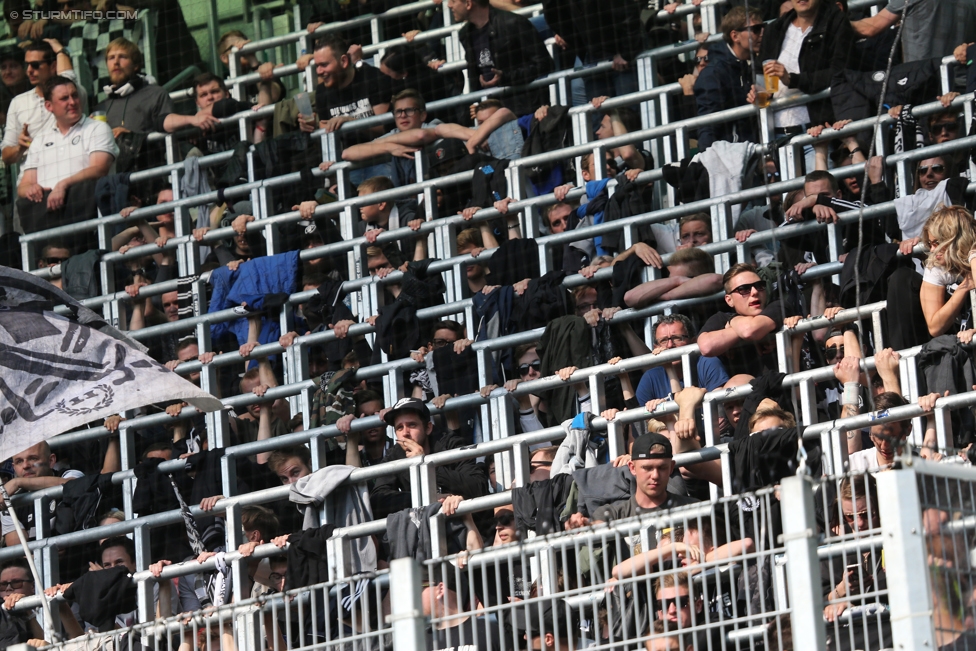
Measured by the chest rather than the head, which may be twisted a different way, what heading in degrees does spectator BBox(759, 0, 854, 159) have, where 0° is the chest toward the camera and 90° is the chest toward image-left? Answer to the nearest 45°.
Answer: approximately 45°

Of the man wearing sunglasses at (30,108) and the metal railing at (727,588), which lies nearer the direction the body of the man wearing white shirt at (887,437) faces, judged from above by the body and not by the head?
the metal railing

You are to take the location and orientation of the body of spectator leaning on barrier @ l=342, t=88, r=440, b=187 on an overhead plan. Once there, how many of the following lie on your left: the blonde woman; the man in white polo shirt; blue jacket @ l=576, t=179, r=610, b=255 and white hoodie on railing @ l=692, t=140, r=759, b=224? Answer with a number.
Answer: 3

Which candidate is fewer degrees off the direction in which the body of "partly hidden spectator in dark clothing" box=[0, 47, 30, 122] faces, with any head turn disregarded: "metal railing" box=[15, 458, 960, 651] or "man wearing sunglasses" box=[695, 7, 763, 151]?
the metal railing

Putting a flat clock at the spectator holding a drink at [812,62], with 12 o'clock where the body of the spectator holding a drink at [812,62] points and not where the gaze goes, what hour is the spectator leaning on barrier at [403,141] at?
the spectator leaning on barrier at [403,141] is roughly at 2 o'clock from the spectator holding a drink at [812,62].

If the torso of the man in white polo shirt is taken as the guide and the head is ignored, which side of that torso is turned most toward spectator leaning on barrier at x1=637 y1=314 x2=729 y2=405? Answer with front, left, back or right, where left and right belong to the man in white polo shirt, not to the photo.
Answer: left

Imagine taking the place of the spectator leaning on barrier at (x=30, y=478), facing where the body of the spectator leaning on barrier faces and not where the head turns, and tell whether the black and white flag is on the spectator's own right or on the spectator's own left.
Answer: on the spectator's own left

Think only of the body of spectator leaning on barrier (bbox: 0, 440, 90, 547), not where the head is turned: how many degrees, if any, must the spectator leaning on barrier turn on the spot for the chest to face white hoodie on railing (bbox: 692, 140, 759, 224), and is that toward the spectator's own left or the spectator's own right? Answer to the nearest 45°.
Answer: approximately 135° to the spectator's own left

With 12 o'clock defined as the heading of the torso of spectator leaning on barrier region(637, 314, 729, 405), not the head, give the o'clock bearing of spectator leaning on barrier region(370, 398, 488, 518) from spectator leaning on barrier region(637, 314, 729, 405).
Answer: spectator leaning on barrier region(370, 398, 488, 518) is roughly at 3 o'clock from spectator leaning on barrier region(637, 314, 729, 405).

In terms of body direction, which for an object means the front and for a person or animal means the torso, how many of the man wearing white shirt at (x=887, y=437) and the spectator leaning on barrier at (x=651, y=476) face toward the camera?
2

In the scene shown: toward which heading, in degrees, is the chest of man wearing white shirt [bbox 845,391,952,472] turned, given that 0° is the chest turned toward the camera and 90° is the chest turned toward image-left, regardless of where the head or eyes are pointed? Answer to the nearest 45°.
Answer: approximately 0°
